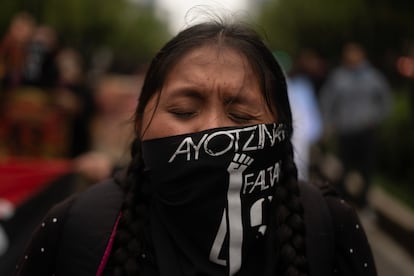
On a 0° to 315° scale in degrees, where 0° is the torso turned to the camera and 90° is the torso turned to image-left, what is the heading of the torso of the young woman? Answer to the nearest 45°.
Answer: approximately 0°

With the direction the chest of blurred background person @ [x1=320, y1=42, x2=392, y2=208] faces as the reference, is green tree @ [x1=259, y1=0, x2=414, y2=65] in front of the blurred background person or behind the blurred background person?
behind

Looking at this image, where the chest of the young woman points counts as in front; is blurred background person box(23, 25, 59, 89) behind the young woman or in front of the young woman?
behind

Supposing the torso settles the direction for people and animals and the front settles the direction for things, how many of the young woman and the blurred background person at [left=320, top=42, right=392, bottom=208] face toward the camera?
2
